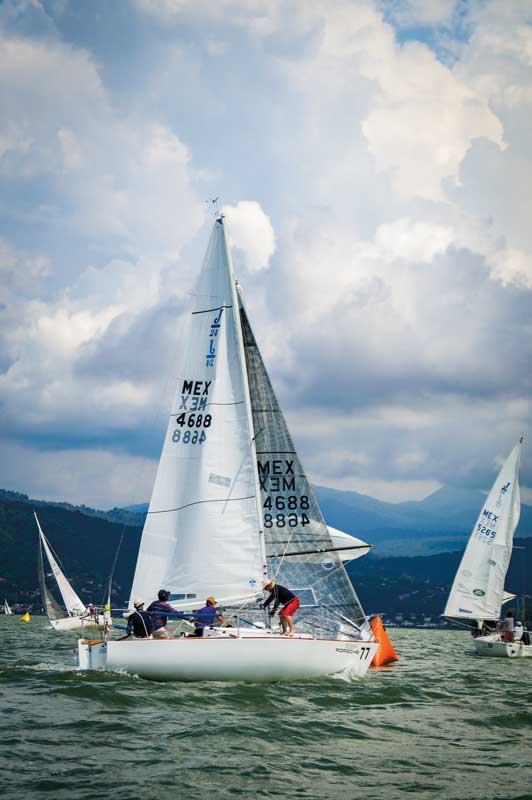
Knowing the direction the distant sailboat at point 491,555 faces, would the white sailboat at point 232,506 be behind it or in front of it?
behind

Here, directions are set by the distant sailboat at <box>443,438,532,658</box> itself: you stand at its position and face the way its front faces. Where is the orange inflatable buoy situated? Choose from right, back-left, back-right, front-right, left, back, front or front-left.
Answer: back-right

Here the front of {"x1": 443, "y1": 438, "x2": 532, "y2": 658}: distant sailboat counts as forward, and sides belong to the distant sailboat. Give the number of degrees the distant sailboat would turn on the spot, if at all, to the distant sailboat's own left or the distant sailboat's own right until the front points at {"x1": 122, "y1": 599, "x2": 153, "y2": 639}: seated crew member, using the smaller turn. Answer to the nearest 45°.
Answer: approximately 135° to the distant sailboat's own right

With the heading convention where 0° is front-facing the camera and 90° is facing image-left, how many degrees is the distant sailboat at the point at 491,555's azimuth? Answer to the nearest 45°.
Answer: approximately 225°

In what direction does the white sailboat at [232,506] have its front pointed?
to the viewer's right

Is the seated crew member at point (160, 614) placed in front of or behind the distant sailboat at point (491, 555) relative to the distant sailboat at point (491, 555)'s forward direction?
behind

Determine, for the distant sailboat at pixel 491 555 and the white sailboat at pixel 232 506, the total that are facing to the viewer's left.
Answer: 0

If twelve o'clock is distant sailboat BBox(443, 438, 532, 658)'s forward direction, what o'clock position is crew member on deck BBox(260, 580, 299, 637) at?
The crew member on deck is roughly at 5 o'clock from the distant sailboat.
